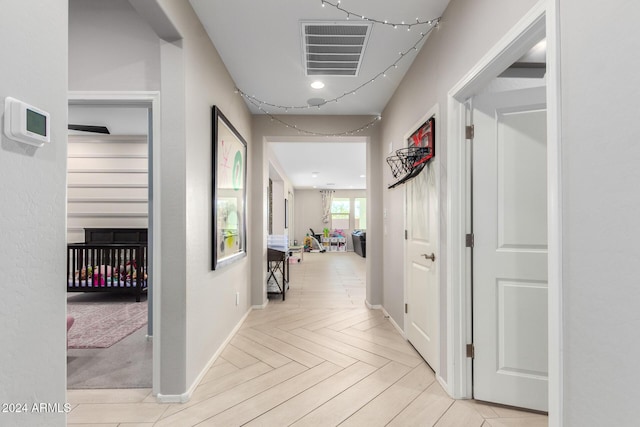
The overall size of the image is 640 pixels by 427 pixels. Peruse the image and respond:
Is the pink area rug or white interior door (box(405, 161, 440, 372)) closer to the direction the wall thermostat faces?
the white interior door

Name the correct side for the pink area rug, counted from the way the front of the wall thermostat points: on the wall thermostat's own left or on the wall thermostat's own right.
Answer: on the wall thermostat's own left

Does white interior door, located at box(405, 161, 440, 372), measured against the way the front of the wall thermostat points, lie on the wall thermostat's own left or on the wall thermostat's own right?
on the wall thermostat's own left

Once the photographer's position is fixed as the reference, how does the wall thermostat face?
facing the viewer and to the right of the viewer

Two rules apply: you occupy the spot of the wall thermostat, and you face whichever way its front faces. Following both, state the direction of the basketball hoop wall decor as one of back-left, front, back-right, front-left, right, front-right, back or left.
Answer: front-left

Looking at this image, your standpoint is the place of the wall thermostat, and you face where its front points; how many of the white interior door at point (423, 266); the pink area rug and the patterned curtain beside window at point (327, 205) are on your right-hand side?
0

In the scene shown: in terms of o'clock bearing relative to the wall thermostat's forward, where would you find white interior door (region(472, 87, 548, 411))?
The white interior door is roughly at 11 o'clock from the wall thermostat.

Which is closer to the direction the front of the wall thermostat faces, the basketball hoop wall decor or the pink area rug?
the basketball hoop wall decor
